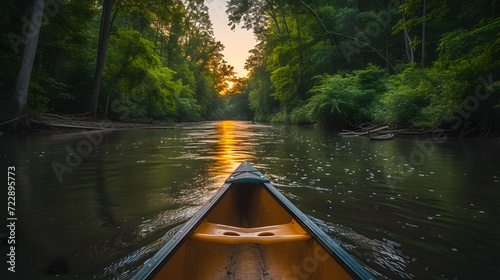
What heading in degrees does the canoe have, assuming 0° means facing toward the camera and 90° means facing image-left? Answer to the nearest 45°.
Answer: approximately 180°

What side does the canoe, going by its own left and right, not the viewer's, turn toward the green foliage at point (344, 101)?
front
